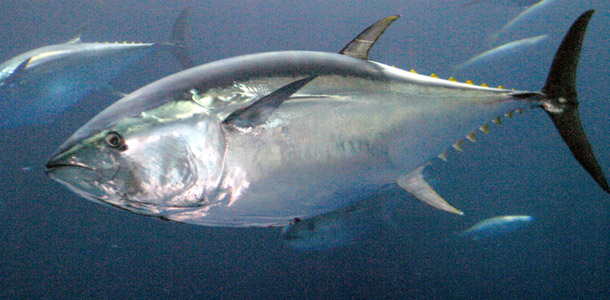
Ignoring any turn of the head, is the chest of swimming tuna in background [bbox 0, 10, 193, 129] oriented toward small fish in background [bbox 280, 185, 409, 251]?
no

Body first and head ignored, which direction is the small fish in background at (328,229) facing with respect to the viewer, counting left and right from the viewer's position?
facing to the left of the viewer

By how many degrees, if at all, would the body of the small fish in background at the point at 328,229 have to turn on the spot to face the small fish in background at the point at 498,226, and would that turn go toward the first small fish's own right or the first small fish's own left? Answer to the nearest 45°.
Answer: approximately 135° to the first small fish's own right

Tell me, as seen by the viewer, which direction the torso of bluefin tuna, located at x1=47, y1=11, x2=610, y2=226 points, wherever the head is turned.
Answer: to the viewer's left

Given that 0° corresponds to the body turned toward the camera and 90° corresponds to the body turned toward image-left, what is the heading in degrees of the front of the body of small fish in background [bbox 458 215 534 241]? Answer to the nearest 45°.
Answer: approximately 90°

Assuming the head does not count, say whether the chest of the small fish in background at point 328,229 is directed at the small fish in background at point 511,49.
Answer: no

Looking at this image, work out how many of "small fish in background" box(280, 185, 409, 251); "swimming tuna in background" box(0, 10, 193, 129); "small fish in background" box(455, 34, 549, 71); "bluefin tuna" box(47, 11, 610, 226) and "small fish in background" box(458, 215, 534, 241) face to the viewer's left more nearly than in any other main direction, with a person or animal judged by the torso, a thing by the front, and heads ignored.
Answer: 5

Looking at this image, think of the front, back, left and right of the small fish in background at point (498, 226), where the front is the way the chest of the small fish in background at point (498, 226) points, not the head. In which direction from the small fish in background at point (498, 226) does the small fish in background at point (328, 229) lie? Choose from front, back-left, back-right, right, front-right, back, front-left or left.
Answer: front-left

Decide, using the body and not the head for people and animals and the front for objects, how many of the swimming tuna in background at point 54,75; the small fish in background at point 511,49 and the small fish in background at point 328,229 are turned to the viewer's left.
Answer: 3

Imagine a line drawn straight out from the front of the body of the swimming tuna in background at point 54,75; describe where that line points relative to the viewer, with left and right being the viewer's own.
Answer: facing to the left of the viewer

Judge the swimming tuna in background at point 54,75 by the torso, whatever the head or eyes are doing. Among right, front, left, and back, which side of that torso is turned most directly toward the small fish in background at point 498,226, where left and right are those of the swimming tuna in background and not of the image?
back

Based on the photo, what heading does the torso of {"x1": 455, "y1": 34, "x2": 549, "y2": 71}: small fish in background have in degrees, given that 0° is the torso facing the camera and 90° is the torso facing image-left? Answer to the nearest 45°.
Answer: approximately 90°

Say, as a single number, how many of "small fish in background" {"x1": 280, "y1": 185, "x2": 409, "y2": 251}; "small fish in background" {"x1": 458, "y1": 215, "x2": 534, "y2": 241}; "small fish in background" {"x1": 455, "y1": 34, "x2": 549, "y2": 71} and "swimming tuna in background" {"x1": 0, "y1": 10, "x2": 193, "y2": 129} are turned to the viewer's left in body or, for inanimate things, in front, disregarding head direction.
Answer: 4
